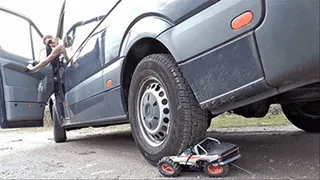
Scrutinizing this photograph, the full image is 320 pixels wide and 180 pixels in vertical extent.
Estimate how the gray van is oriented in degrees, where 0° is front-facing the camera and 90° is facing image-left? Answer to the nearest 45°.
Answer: approximately 135°

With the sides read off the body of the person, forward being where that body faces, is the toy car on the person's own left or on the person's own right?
on the person's own left

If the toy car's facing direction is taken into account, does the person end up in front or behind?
in front

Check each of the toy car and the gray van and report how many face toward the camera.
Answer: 0

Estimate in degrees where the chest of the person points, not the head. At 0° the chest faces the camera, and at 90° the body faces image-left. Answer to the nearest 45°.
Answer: approximately 45°

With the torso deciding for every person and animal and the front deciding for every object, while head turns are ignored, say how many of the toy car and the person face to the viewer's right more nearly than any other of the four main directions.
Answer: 0

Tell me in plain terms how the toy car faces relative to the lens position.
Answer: facing away from the viewer and to the left of the viewer
